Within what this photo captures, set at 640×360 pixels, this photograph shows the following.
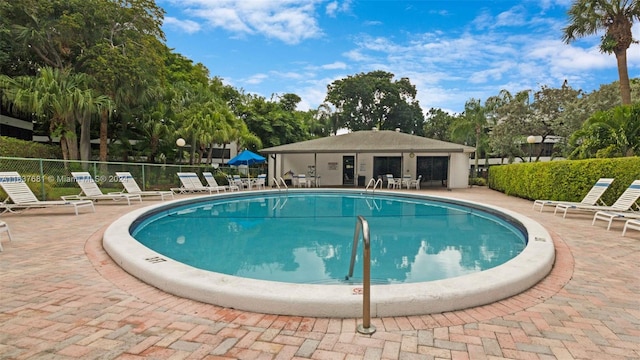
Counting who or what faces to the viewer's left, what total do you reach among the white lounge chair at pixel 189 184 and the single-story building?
0

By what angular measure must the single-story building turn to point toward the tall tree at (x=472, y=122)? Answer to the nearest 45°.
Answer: approximately 135° to its left

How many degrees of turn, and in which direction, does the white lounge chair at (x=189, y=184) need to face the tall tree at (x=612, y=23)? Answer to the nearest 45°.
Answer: approximately 45° to its left

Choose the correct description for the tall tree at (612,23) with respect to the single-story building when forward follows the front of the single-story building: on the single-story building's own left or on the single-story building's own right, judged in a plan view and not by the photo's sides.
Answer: on the single-story building's own left

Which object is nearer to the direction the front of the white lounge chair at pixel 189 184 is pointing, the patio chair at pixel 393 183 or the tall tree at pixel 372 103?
the patio chair

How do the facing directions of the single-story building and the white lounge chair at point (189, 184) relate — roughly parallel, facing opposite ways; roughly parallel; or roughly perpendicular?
roughly perpendicular

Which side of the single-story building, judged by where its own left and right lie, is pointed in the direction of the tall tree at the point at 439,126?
back

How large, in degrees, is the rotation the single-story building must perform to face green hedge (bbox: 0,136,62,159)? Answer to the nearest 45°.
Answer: approximately 45° to its right

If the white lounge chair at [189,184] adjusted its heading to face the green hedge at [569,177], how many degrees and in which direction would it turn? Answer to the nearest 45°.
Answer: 0° — it already faces it

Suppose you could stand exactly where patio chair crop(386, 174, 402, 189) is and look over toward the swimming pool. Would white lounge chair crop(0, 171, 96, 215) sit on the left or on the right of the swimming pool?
right

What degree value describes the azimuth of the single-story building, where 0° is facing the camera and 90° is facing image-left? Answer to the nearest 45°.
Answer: approximately 0°

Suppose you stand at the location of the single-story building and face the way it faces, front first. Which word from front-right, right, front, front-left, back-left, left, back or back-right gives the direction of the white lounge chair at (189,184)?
front-right

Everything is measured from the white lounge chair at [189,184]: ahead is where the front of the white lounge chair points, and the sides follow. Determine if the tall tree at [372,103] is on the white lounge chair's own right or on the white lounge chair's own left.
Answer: on the white lounge chair's own left

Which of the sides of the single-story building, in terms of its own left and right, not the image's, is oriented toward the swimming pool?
front

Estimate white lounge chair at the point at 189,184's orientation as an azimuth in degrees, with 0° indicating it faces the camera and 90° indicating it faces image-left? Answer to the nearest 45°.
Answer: approximately 315°

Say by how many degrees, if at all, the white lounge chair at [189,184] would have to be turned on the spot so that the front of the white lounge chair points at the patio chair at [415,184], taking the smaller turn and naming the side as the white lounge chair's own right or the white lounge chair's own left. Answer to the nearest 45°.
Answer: approximately 45° to the white lounge chair's own left
